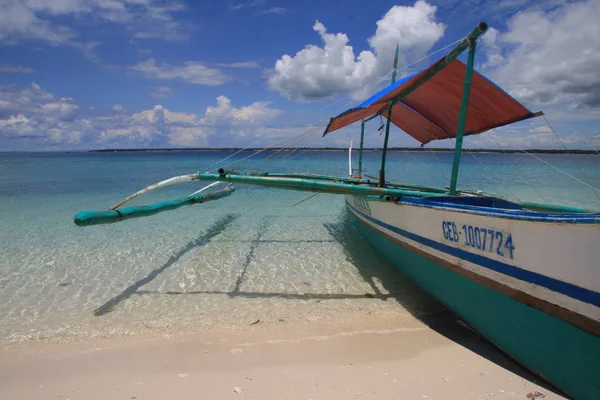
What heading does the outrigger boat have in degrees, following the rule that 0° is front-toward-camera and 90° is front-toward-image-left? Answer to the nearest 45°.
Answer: approximately 315°
